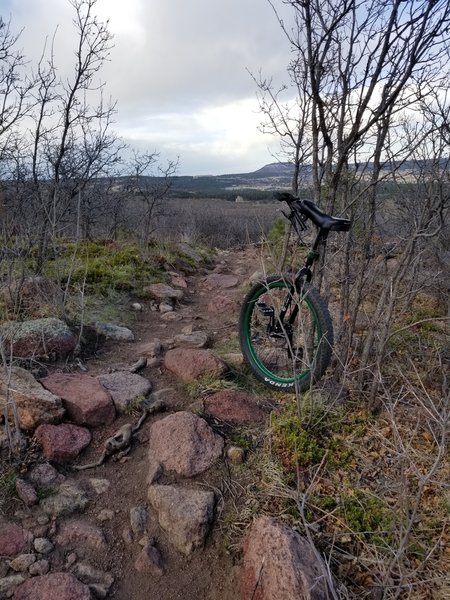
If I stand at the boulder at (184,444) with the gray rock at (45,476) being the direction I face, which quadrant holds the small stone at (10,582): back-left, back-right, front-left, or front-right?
front-left

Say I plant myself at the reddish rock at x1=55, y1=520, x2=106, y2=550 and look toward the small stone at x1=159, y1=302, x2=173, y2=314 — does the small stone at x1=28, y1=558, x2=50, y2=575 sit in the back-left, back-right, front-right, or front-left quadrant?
back-left

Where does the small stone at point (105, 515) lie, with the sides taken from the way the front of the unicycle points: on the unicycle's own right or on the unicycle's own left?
on the unicycle's own left

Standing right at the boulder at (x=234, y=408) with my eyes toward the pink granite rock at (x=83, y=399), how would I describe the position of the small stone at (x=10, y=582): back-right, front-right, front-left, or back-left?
front-left
